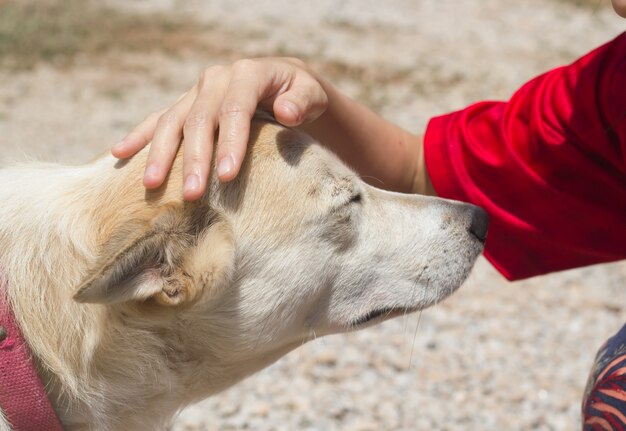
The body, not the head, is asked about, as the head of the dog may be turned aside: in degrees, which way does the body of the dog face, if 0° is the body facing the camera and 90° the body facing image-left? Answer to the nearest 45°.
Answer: approximately 270°
